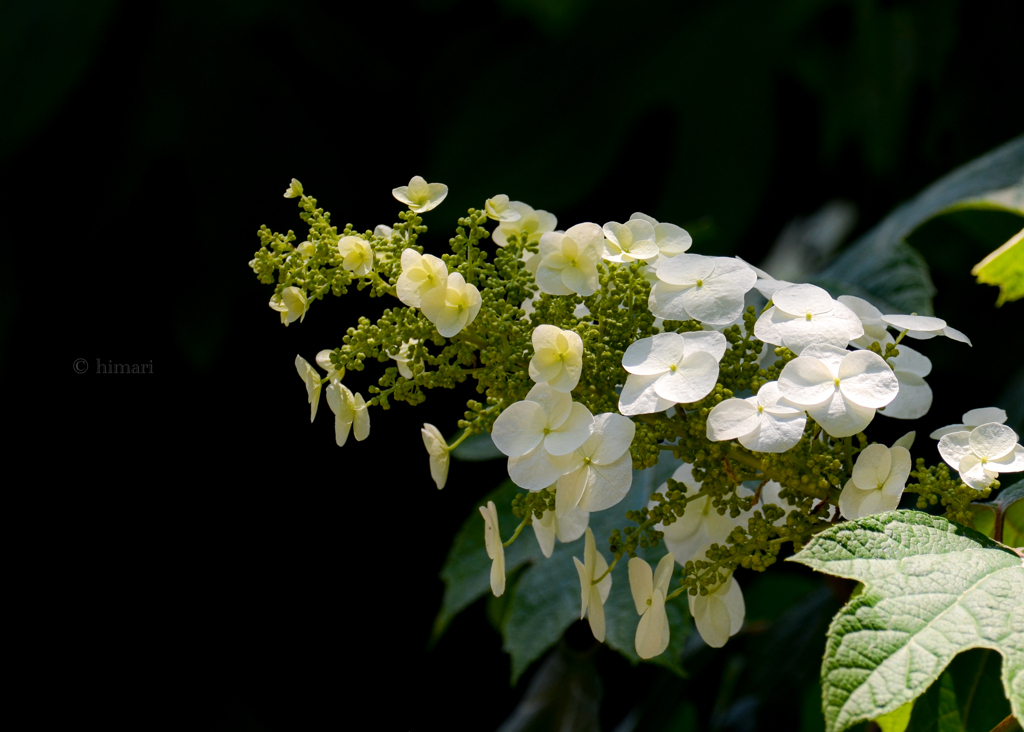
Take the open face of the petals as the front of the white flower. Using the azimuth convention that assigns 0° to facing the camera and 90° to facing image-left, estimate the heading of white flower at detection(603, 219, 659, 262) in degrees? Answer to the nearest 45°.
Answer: approximately 0°
